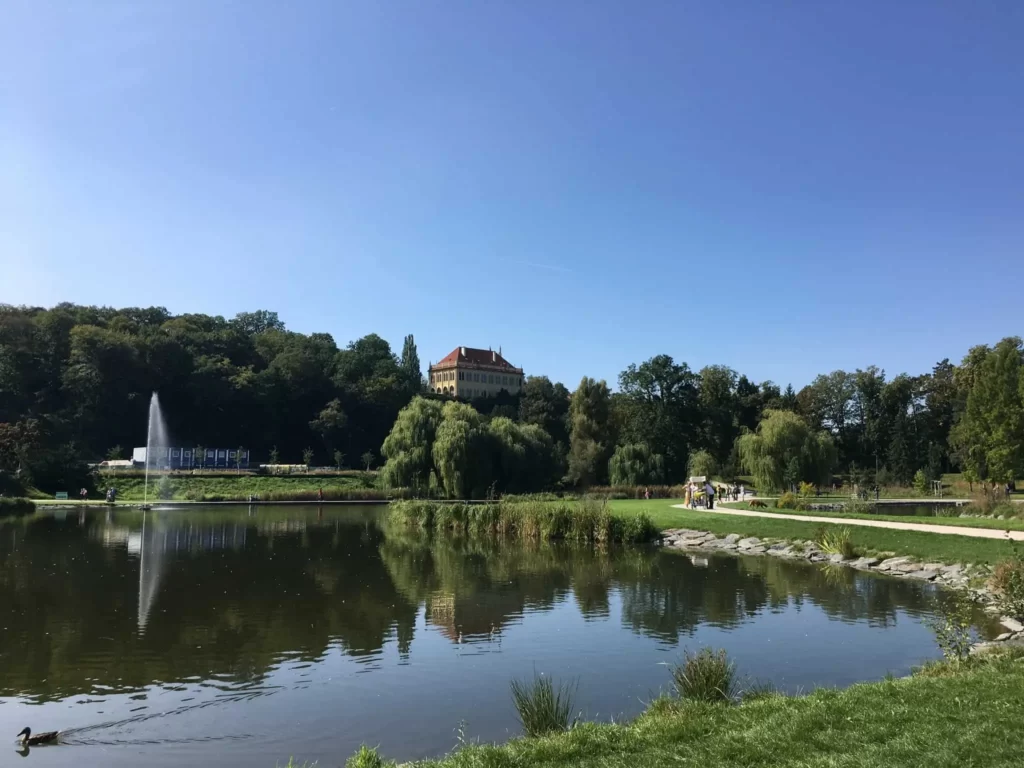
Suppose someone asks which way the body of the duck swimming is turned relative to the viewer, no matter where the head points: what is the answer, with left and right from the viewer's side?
facing to the left of the viewer

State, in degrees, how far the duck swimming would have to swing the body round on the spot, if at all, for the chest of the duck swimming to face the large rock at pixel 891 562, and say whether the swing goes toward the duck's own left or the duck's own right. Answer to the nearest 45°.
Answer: approximately 180°

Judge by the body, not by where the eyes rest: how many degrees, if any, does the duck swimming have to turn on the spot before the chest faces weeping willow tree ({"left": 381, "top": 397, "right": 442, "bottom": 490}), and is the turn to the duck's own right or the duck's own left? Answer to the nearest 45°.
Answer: approximately 135° to the duck's own right

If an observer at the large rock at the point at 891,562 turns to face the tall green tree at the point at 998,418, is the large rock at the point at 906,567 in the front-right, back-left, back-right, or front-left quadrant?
back-right

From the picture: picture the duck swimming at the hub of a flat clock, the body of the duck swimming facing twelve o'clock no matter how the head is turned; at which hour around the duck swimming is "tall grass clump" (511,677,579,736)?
The tall grass clump is roughly at 7 o'clock from the duck swimming.

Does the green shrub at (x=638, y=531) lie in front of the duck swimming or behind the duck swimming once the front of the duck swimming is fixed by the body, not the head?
behind

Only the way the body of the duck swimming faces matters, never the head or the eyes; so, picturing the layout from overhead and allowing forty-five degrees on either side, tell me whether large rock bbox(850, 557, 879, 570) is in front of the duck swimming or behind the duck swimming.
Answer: behind

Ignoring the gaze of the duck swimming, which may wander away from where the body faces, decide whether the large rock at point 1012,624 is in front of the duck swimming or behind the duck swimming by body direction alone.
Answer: behind

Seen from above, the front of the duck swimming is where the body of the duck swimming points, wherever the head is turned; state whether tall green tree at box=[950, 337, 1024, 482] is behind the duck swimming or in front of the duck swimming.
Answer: behind
